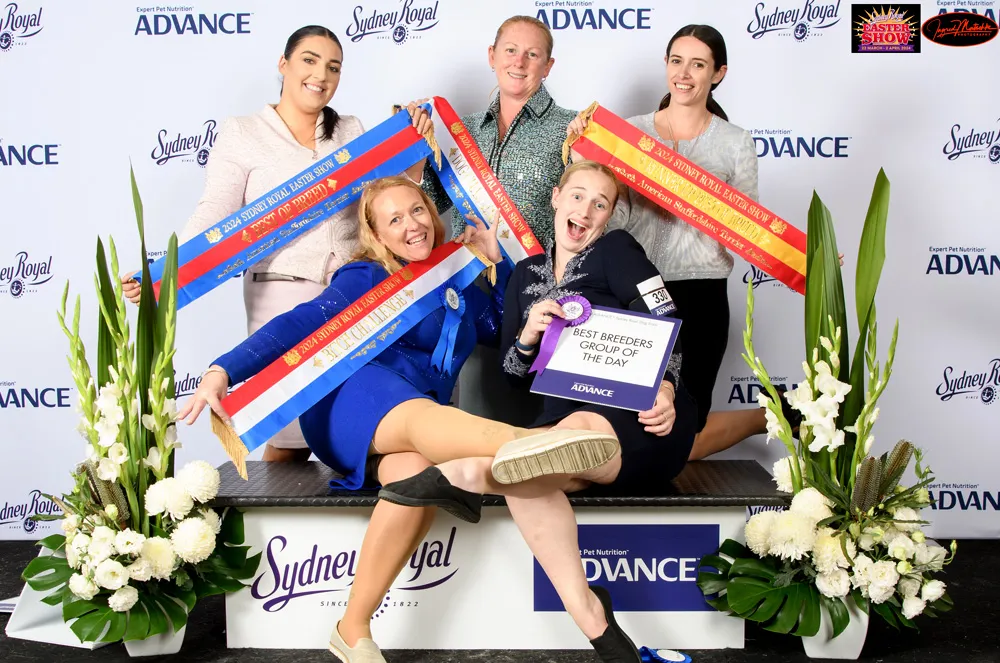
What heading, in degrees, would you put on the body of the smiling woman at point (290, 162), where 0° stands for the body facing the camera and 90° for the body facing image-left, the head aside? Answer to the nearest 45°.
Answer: approximately 315°

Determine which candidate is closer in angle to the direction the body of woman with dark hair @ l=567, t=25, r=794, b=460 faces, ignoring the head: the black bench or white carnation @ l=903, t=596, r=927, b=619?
the black bench

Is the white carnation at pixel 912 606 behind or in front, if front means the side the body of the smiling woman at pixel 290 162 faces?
in front

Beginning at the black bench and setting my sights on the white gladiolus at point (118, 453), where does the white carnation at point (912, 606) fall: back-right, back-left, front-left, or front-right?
back-left

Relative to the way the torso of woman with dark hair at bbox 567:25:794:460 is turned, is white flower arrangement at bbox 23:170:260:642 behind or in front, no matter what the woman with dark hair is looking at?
in front

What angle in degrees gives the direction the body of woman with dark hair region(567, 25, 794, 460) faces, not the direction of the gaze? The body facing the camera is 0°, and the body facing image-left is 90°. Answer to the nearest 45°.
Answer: approximately 45°

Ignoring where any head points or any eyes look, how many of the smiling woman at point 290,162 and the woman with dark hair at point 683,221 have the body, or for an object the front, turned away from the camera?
0

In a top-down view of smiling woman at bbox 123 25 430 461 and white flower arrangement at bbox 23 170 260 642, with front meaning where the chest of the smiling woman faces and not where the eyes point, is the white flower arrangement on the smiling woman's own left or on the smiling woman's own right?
on the smiling woman's own right
